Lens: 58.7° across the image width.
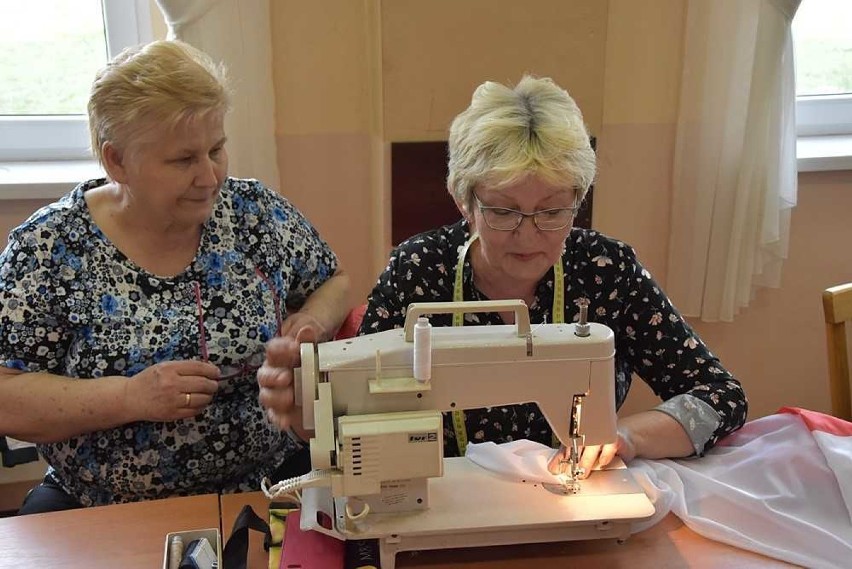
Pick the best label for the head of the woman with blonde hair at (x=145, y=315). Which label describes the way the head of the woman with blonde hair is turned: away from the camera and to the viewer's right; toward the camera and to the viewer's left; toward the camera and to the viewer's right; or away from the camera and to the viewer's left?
toward the camera and to the viewer's right

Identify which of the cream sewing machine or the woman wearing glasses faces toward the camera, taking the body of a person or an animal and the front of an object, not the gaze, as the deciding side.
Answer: the woman wearing glasses

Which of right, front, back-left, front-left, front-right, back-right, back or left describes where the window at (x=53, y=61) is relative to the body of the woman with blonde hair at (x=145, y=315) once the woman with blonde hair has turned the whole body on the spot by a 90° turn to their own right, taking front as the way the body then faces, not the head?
back-right

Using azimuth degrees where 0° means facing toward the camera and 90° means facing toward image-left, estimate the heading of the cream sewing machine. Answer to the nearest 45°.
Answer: approximately 180°

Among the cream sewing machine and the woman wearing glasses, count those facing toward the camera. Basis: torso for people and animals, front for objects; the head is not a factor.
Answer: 1

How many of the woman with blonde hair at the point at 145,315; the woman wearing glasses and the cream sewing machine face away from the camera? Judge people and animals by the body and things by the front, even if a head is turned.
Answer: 1

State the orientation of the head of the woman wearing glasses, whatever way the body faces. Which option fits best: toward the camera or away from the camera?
toward the camera

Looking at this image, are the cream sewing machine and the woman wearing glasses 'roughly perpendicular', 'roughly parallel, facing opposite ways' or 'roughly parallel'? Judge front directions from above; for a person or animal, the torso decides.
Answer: roughly parallel, facing opposite ways

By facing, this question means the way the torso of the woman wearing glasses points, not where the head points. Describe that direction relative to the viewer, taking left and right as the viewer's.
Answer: facing the viewer

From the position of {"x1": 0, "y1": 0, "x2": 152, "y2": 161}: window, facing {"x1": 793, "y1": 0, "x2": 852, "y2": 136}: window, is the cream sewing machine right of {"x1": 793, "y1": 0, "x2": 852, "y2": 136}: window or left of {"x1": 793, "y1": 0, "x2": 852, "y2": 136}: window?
right

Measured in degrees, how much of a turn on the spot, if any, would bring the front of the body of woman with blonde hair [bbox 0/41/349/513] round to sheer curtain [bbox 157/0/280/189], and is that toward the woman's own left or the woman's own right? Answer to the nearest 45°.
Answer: approximately 135° to the woman's own left

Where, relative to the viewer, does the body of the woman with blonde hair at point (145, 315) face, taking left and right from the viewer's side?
facing the viewer and to the right of the viewer

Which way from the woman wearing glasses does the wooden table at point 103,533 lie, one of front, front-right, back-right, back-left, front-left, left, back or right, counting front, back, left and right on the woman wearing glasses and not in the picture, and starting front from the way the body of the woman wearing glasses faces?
front-right

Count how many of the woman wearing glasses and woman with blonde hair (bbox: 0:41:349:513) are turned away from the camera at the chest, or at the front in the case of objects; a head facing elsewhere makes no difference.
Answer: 0
